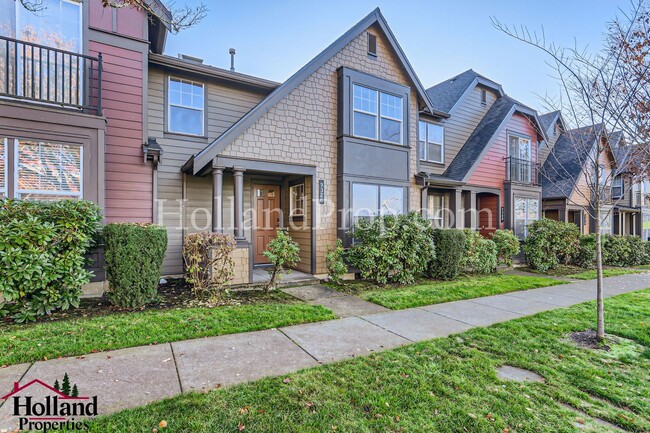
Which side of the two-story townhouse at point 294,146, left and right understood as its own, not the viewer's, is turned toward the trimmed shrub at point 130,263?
right

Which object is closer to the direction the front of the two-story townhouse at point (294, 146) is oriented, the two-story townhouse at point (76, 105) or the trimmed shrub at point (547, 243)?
the trimmed shrub

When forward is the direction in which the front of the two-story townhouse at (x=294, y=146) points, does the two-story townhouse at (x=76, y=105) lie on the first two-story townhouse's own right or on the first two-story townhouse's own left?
on the first two-story townhouse's own right

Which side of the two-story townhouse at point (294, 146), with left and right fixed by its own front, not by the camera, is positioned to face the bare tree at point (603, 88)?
front

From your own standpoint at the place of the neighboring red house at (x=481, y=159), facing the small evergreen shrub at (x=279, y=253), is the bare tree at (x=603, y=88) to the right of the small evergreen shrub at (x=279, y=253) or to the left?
left

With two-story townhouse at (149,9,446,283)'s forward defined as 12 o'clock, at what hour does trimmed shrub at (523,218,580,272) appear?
The trimmed shrub is roughly at 10 o'clock from the two-story townhouse.

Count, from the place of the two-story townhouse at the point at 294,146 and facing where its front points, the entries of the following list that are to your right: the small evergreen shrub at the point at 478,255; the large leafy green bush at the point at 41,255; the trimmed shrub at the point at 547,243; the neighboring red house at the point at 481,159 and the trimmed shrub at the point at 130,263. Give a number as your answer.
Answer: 2

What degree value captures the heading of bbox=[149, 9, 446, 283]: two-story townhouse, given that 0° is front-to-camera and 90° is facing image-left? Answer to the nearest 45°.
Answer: approximately 315°

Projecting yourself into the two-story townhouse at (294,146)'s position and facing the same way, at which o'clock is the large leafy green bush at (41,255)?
The large leafy green bush is roughly at 3 o'clock from the two-story townhouse.

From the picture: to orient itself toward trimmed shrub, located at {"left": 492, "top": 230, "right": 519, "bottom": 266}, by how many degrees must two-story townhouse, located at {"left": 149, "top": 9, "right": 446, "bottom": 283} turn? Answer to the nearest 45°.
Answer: approximately 45° to its left
